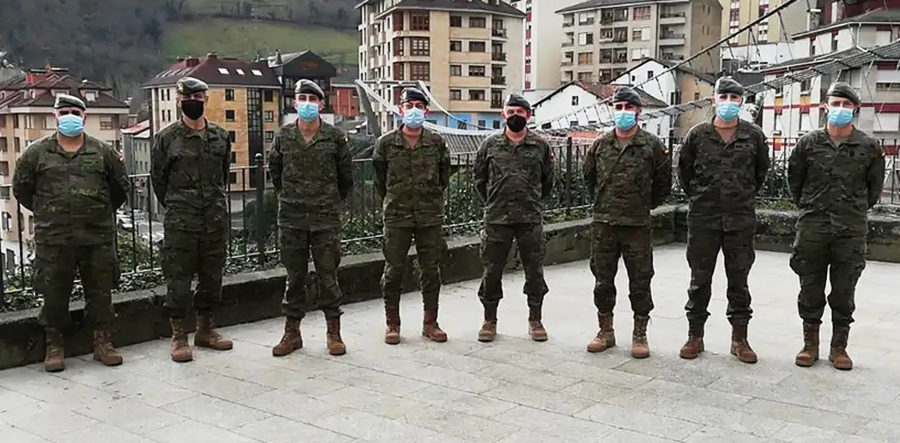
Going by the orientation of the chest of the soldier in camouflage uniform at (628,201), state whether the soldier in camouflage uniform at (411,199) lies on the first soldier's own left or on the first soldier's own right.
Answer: on the first soldier's own right

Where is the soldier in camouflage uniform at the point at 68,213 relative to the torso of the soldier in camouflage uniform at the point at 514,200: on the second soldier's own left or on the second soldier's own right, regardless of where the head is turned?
on the second soldier's own right

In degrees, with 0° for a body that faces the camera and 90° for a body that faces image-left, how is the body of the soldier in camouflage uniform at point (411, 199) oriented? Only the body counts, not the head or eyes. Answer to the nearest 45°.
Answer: approximately 0°

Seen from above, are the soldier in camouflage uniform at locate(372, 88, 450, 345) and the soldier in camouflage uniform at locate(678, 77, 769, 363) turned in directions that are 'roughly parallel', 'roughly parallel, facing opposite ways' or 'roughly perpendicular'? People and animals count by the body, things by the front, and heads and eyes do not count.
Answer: roughly parallel

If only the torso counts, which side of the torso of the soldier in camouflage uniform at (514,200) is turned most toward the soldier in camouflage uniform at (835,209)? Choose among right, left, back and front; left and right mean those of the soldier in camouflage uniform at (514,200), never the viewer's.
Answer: left

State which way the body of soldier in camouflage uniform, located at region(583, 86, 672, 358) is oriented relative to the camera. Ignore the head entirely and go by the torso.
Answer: toward the camera

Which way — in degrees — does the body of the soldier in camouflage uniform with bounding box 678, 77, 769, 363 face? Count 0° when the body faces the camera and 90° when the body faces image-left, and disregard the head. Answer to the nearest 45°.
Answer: approximately 0°

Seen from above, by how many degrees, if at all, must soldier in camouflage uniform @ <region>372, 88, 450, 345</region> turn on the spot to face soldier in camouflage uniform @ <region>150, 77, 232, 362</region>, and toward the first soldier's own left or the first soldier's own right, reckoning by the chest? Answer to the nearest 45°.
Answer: approximately 90° to the first soldier's own right

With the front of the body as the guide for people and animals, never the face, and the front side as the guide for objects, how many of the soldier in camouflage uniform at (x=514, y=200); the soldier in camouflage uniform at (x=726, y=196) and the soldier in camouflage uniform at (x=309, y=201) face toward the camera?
3

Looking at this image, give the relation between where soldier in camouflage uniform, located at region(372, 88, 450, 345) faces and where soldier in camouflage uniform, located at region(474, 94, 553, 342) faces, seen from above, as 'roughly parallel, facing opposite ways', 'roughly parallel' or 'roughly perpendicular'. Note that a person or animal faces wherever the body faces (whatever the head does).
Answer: roughly parallel

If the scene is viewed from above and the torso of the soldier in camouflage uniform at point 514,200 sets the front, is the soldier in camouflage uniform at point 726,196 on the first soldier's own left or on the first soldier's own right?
on the first soldier's own left

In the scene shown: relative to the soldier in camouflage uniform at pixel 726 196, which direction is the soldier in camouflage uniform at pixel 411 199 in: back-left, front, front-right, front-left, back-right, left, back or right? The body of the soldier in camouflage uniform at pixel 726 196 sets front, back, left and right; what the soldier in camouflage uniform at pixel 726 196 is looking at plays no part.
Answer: right

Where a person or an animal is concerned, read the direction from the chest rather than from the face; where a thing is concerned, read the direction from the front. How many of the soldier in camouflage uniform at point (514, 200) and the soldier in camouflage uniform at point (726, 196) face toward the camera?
2

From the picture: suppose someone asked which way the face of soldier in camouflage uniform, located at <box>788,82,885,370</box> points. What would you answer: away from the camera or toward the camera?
toward the camera

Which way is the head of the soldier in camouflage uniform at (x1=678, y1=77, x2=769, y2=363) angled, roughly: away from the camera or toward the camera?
toward the camera

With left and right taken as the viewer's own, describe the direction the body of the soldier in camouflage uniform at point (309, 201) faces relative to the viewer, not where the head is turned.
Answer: facing the viewer

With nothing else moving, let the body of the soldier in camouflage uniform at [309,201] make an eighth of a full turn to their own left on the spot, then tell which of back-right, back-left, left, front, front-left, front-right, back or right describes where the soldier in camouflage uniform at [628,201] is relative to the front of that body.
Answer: front-left

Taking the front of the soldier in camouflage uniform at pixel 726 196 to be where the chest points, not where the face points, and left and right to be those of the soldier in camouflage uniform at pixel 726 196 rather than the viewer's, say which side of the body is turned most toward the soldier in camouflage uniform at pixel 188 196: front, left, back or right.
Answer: right

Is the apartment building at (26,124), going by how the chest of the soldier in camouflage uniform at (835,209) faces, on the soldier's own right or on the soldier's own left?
on the soldier's own right

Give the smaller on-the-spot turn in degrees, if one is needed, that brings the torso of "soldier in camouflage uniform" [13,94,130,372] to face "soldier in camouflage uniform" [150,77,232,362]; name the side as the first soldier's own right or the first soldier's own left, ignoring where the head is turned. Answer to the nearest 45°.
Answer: approximately 90° to the first soldier's own left
